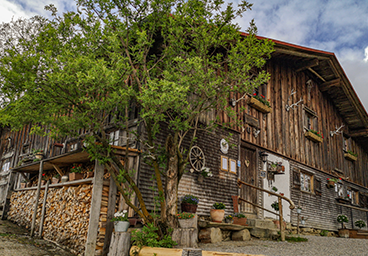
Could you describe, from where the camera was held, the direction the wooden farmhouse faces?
facing the viewer and to the right of the viewer

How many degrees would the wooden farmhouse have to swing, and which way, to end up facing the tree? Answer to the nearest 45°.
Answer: approximately 90° to its right

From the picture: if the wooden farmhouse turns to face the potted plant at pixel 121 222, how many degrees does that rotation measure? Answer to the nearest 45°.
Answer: approximately 90° to its right

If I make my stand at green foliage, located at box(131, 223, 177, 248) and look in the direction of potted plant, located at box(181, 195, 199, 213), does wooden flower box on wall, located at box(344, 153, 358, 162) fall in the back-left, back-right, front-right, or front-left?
front-right
